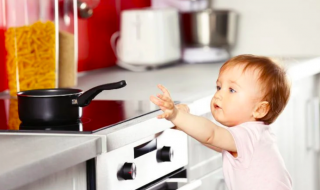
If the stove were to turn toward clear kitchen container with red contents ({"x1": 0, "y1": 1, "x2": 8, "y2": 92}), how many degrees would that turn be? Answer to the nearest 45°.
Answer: approximately 180°

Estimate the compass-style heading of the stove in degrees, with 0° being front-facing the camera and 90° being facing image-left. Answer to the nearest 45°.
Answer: approximately 315°

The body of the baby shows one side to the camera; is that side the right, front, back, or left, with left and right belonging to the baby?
left

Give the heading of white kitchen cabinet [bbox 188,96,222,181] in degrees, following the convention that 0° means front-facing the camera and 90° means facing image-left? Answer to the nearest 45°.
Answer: approximately 315°

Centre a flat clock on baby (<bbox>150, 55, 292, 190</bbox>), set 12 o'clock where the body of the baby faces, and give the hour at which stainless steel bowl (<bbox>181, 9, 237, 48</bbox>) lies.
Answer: The stainless steel bowl is roughly at 3 o'clock from the baby.

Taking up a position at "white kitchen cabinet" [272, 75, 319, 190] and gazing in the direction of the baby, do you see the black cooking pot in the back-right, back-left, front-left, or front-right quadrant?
front-right

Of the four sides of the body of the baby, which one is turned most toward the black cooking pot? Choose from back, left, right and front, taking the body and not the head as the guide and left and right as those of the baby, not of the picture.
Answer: front

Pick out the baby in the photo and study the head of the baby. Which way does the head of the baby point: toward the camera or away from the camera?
toward the camera

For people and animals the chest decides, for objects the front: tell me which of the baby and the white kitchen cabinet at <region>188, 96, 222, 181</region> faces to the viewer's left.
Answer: the baby

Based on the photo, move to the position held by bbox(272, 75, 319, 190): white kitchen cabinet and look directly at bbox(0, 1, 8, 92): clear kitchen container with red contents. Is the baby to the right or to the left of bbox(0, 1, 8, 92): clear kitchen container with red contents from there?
left
